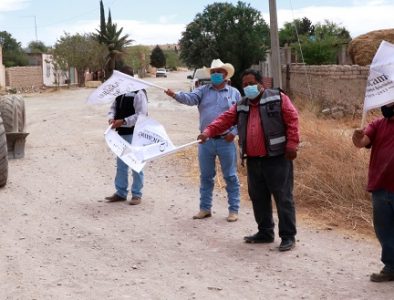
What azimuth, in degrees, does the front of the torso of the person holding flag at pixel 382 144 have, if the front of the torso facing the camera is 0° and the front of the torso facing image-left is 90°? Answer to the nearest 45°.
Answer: approximately 45°

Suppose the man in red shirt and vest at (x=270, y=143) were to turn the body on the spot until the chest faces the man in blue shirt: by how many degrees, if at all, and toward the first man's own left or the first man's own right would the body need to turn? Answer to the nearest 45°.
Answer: approximately 90° to the first man's own right

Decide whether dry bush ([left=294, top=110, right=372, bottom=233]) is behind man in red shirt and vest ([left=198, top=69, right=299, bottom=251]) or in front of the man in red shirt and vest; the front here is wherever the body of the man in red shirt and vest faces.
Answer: behind

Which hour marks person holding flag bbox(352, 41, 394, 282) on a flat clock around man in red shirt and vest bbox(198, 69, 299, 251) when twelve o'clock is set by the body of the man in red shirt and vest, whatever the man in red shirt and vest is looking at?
The person holding flag is roughly at 9 o'clock from the man in red shirt and vest.

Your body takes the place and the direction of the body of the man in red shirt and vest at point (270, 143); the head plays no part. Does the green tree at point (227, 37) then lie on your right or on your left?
on your right

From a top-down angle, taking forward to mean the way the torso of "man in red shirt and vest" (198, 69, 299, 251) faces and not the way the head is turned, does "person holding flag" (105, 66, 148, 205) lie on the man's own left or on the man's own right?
on the man's own right

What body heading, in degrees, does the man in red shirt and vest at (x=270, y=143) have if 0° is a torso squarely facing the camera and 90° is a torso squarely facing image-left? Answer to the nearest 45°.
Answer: approximately 45°

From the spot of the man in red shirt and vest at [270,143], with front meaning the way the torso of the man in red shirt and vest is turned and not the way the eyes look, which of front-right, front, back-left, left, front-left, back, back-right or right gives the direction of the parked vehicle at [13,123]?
right

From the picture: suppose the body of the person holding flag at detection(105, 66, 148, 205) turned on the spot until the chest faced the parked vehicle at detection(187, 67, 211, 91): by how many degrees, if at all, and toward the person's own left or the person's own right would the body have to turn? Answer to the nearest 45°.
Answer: approximately 135° to the person's own right

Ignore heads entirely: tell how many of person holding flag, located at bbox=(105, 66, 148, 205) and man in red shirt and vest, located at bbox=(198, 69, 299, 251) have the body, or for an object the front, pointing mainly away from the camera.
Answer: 0
